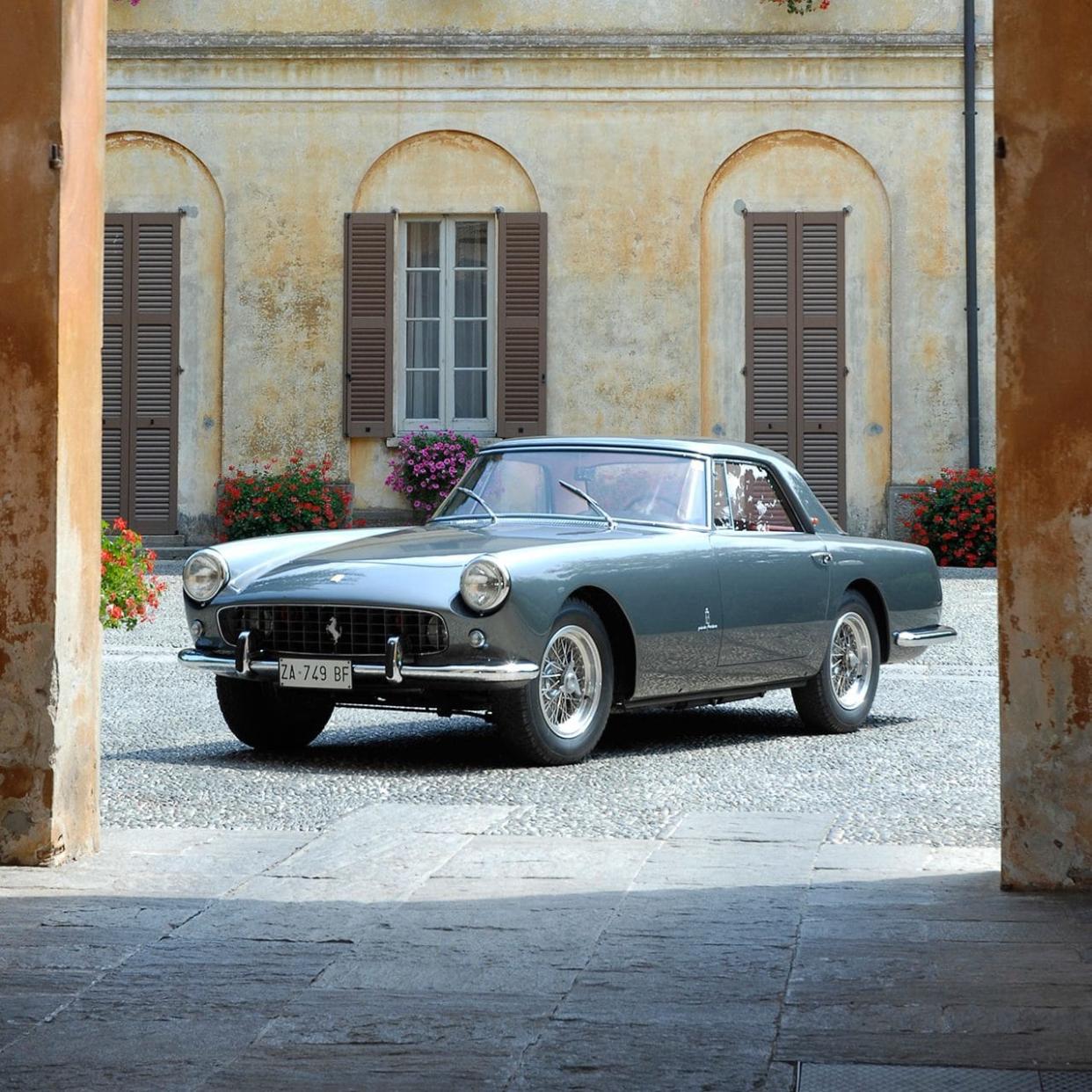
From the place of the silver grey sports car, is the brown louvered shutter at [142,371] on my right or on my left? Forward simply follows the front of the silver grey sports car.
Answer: on my right

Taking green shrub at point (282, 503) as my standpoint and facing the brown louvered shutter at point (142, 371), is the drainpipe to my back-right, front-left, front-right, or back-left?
back-right

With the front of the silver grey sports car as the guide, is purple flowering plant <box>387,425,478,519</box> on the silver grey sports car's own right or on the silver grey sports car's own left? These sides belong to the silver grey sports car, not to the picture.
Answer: on the silver grey sports car's own right

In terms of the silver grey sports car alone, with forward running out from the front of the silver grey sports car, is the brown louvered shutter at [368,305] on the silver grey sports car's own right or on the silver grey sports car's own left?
on the silver grey sports car's own right

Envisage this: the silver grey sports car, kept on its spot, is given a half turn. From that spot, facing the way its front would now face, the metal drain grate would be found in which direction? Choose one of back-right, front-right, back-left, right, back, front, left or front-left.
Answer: back-right

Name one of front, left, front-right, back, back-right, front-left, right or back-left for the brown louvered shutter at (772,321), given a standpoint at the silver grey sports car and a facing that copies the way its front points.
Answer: back-right

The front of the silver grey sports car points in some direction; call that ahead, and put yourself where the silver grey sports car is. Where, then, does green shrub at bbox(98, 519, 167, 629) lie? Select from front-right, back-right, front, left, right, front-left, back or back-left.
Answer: right

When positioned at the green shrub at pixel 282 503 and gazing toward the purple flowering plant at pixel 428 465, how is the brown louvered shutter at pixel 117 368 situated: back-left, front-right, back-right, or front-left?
back-left

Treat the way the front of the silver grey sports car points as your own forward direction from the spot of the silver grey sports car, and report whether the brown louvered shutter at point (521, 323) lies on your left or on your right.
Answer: on your right

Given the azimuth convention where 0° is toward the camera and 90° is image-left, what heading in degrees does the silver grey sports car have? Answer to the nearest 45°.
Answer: approximately 45°

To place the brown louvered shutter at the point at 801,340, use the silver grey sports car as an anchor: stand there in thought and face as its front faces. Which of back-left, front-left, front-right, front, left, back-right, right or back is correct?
back-right
